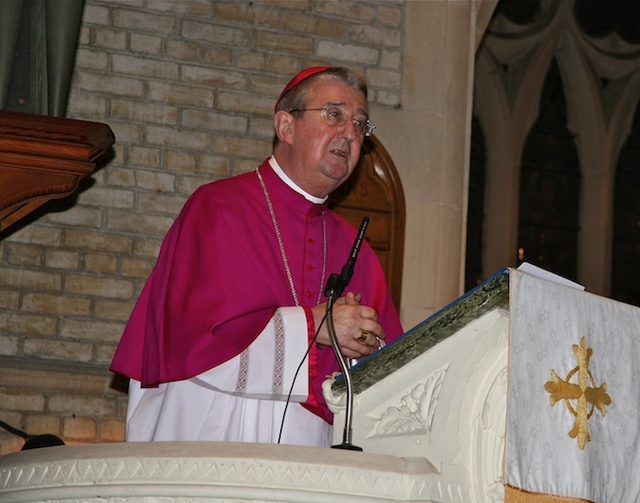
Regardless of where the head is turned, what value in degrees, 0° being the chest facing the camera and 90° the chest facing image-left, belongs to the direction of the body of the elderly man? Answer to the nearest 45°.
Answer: approximately 315°

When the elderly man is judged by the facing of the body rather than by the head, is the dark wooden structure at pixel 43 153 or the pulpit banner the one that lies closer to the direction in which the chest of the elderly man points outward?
the pulpit banner

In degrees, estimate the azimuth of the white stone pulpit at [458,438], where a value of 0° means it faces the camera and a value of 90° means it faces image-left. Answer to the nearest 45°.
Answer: approximately 315°

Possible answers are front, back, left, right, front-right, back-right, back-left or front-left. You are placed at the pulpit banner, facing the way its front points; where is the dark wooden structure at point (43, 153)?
back-right

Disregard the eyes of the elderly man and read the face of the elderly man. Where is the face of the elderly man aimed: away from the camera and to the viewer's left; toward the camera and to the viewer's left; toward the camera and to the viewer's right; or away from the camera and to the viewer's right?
toward the camera and to the viewer's right

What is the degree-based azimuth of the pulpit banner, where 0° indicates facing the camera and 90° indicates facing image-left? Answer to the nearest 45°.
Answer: approximately 315°
